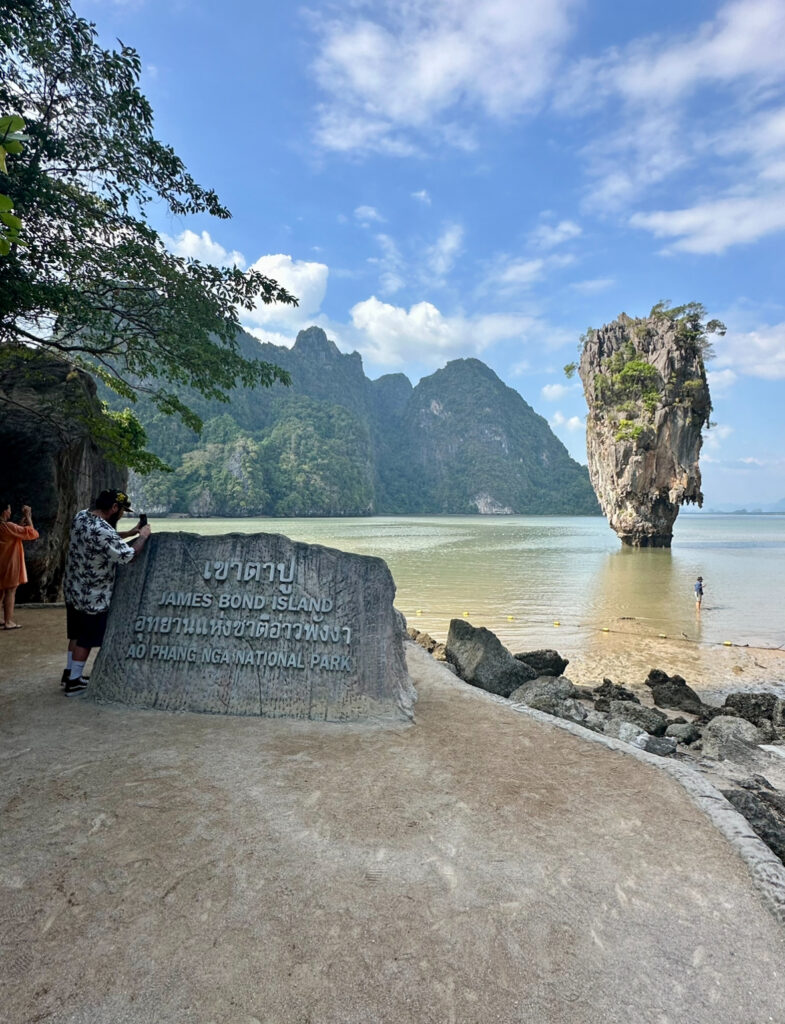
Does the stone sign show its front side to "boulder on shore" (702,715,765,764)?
no

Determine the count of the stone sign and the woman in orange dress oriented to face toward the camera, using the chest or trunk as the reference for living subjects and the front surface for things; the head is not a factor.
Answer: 1

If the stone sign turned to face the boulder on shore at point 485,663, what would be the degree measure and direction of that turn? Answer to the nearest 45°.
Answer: approximately 135° to its left

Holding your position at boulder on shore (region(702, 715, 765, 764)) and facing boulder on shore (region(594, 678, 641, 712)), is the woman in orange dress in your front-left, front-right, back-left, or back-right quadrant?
front-left

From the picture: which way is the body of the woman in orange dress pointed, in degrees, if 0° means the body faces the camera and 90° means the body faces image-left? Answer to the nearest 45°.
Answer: approximately 270°

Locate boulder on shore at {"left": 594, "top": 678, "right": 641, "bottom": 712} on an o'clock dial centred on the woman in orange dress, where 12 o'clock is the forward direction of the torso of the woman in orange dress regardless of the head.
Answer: The boulder on shore is roughly at 1 o'clock from the woman in orange dress.

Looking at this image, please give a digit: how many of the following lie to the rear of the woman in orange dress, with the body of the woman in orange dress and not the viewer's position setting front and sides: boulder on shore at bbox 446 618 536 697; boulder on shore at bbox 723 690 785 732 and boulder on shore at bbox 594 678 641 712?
0

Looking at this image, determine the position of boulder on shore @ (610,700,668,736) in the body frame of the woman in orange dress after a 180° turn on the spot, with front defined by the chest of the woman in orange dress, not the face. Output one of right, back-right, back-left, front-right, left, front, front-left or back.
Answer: back-left

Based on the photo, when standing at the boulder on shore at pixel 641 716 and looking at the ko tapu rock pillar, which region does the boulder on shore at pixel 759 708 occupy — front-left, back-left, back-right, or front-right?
front-right

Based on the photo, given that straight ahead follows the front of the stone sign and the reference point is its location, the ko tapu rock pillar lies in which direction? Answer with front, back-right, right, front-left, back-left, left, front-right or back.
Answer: back-left

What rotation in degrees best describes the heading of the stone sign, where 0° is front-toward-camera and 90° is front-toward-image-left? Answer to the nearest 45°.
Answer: approximately 0°

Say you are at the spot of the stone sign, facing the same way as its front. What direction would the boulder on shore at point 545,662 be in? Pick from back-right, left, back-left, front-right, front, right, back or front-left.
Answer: back-left

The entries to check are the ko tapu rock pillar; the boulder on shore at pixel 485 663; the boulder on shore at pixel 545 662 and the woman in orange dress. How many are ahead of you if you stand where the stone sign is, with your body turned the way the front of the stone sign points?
0
